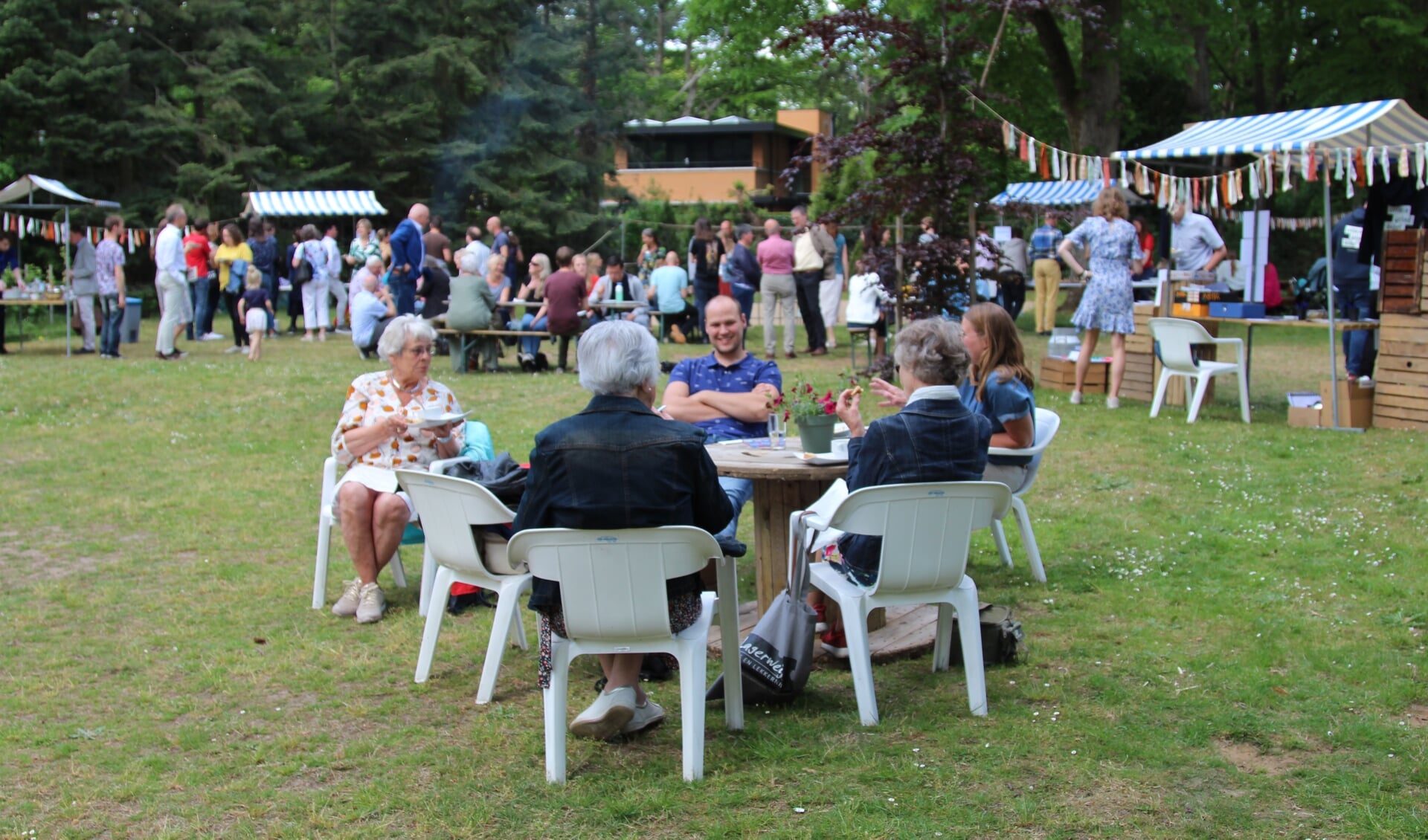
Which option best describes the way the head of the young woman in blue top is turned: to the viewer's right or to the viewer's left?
to the viewer's left

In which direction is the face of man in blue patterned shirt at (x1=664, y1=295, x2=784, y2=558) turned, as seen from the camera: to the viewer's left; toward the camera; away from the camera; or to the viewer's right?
toward the camera

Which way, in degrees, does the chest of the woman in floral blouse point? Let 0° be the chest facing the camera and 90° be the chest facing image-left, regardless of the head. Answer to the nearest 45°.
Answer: approximately 0°

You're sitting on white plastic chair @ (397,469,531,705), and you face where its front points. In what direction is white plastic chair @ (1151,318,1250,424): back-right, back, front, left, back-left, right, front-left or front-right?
front

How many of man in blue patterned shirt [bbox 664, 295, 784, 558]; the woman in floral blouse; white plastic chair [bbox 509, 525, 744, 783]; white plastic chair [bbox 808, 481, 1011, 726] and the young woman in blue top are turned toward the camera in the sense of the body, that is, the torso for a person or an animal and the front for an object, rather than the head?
2

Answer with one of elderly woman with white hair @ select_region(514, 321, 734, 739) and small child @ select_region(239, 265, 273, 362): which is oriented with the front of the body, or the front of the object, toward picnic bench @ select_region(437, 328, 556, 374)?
the elderly woman with white hair

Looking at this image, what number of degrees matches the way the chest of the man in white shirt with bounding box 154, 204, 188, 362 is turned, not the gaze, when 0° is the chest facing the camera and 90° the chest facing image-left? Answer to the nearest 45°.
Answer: approximately 270°

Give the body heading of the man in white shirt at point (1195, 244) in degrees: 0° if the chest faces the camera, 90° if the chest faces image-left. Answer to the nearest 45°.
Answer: approximately 45°

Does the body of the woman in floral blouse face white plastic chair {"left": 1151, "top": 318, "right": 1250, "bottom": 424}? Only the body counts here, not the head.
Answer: no

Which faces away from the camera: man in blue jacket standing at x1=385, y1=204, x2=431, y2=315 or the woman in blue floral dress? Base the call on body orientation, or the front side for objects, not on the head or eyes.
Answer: the woman in blue floral dress

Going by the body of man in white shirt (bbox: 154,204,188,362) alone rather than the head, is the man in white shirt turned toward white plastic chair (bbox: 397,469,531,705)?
no

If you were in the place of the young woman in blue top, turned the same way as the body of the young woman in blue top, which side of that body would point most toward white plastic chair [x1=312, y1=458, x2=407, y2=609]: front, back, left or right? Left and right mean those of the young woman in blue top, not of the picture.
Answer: front

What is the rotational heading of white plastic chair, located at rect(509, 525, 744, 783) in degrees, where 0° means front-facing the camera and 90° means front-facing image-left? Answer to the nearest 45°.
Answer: approximately 180°

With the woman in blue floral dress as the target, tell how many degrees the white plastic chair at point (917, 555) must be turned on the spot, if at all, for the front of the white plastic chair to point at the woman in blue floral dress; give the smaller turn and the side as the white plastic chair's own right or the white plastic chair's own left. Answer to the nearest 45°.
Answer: approximately 45° to the white plastic chair's own right

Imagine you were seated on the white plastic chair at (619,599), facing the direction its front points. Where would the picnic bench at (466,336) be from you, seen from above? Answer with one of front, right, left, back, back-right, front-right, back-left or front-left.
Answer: front

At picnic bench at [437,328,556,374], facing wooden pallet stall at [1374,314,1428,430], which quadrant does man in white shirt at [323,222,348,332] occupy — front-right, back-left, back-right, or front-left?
back-left

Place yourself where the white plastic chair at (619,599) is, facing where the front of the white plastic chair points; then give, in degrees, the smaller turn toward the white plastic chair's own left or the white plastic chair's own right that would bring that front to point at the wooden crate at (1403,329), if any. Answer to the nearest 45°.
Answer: approximately 45° to the white plastic chair's own right

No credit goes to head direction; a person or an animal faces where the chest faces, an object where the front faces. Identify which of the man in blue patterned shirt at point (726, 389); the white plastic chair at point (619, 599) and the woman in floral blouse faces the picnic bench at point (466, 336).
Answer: the white plastic chair

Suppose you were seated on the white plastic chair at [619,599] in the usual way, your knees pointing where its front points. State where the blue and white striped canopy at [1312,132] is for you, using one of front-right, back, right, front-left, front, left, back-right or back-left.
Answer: front-right
